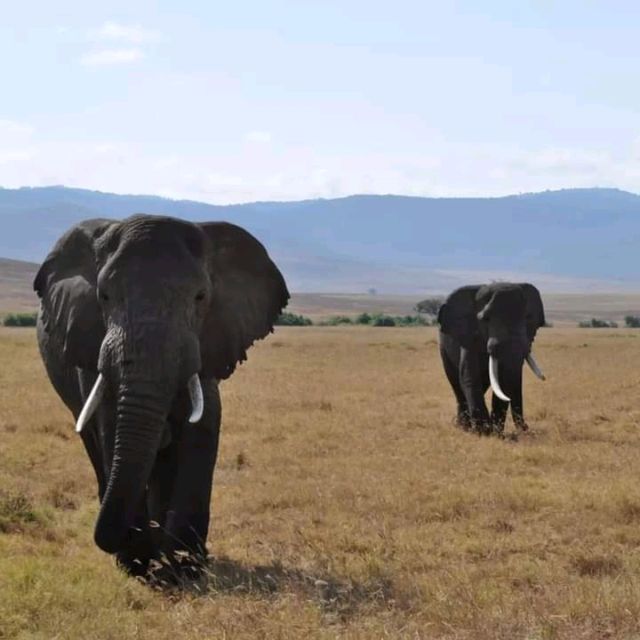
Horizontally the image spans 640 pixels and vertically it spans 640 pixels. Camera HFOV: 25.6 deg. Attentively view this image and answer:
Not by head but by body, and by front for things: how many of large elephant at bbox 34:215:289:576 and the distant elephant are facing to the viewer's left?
0

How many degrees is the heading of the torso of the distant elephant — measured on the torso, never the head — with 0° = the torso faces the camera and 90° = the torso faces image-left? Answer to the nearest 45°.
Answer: approximately 315°

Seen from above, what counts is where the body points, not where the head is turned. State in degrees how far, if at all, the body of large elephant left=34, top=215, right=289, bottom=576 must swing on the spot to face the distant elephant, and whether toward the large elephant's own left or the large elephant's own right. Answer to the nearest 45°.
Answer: approximately 135° to the large elephant's own left

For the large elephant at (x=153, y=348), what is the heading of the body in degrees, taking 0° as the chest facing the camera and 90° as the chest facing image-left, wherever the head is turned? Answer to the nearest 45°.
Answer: approximately 0°

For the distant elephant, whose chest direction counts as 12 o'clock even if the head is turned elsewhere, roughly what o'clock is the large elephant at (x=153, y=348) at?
The large elephant is roughly at 2 o'clock from the distant elephant.
